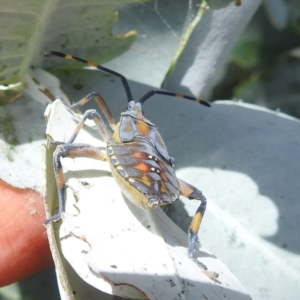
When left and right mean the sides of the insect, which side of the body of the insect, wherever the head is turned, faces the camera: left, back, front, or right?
back
